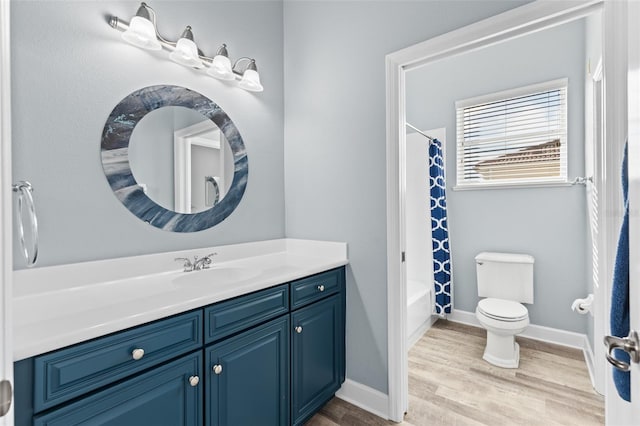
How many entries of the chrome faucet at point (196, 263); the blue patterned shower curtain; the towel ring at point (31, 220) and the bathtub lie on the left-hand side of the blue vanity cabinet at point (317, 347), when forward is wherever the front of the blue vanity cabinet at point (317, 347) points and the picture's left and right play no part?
2

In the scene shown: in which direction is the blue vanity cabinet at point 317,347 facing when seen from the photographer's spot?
facing the viewer and to the right of the viewer

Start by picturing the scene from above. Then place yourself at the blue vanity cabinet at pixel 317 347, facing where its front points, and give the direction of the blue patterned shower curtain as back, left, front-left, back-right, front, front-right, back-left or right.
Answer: left
